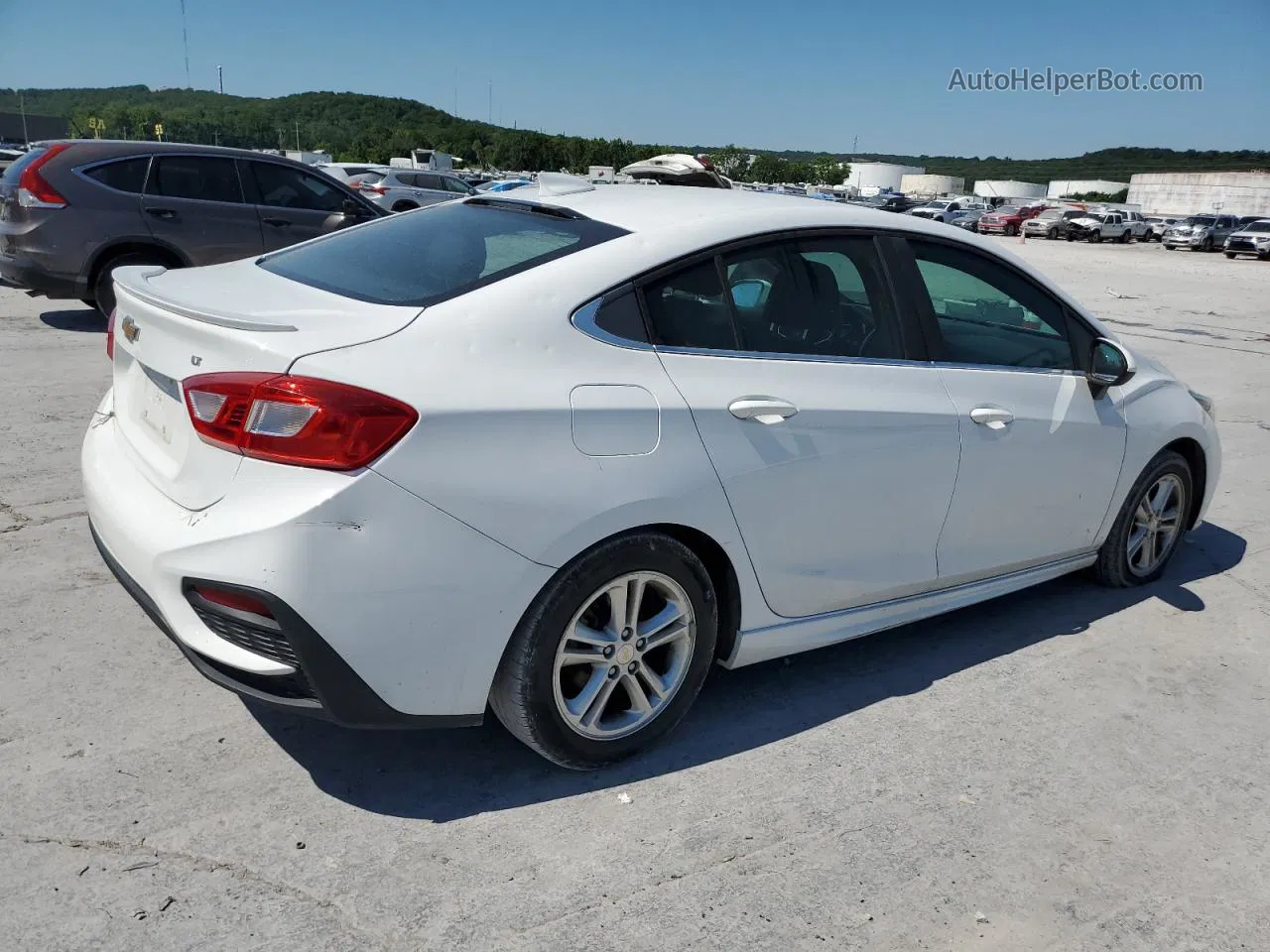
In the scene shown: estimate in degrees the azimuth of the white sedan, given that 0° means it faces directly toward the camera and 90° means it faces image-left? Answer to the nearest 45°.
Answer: approximately 225°

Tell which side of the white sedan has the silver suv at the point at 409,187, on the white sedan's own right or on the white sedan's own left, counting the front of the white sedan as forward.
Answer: on the white sedan's own left

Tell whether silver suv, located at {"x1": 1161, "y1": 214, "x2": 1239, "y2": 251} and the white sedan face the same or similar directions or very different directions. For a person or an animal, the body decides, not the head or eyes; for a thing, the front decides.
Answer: very different directions

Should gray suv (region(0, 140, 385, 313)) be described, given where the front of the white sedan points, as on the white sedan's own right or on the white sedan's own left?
on the white sedan's own left

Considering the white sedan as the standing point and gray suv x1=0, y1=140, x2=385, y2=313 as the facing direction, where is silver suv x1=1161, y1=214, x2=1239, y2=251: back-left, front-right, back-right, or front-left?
front-right

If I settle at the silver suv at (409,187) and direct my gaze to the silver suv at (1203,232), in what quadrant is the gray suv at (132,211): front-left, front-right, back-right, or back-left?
back-right

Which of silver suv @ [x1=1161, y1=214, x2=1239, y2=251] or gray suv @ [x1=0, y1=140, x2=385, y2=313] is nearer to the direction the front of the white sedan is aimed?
the silver suv

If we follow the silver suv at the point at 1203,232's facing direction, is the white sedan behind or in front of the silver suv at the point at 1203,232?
in front

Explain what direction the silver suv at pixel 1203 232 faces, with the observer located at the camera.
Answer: facing the viewer and to the left of the viewer
